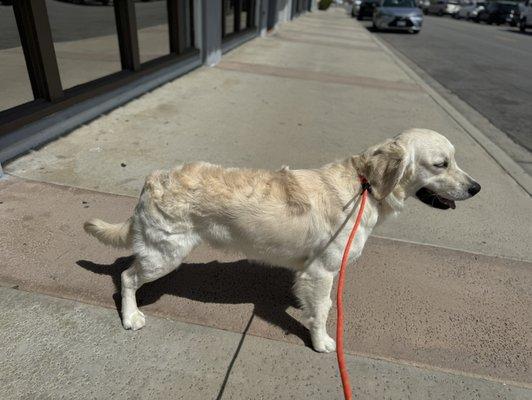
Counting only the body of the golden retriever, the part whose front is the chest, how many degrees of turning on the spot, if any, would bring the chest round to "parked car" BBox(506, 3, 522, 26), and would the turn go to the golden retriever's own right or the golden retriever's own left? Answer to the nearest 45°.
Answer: approximately 45° to the golden retriever's own left

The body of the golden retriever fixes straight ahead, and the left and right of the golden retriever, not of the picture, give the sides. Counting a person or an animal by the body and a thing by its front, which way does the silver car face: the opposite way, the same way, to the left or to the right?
to the right

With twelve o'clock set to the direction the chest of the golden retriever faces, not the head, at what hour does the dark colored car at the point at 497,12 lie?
The dark colored car is roughly at 10 o'clock from the golden retriever.

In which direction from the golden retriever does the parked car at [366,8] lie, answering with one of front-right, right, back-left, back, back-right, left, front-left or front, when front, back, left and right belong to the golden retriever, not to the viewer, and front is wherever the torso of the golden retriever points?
left

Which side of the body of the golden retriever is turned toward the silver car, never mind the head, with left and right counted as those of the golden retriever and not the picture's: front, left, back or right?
left

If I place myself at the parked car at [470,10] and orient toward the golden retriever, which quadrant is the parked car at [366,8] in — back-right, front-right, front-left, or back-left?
front-right

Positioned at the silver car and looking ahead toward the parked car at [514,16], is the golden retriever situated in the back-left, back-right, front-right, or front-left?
back-right

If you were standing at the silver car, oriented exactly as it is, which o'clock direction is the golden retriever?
The golden retriever is roughly at 12 o'clock from the silver car.

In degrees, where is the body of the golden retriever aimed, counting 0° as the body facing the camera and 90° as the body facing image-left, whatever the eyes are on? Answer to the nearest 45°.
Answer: approximately 270°

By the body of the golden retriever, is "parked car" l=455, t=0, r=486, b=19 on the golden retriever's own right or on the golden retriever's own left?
on the golden retriever's own left

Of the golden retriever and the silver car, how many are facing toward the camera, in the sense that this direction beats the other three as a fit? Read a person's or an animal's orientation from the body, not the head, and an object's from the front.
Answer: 1

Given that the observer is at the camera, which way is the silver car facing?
facing the viewer

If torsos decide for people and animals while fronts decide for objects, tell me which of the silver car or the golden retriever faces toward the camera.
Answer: the silver car
